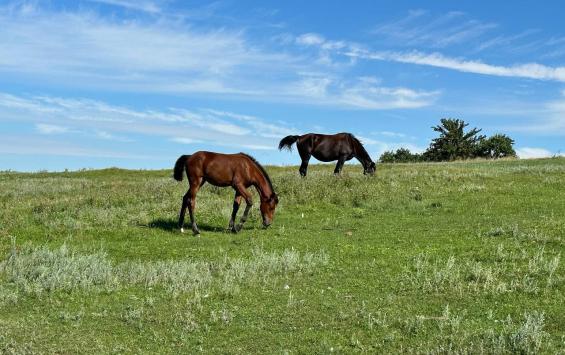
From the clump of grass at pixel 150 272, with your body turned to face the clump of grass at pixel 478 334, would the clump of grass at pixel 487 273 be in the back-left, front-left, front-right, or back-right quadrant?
front-left

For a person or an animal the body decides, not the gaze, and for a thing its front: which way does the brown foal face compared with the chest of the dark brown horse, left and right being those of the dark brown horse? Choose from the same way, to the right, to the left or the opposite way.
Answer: the same way

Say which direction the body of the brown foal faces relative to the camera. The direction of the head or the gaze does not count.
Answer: to the viewer's right

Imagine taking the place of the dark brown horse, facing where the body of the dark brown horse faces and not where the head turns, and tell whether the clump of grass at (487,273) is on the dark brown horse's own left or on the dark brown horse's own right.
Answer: on the dark brown horse's own right

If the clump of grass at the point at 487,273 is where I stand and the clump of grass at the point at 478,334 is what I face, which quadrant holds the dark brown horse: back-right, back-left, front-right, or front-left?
back-right

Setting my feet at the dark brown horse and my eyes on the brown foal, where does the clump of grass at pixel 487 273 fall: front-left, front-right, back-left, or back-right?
front-left

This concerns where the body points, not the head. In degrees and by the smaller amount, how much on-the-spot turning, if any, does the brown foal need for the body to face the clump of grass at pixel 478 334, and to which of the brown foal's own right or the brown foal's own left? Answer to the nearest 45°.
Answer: approximately 90° to the brown foal's own right

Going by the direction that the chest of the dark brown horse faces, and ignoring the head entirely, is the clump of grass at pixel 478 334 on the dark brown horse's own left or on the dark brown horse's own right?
on the dark brown horse's own right

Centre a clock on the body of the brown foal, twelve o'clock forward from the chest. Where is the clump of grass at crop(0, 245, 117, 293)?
The clump of grass is roughly at 4 o'clock from the brown foal.

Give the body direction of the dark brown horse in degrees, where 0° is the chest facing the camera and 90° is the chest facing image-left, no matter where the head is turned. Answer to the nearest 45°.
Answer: approximately 270°

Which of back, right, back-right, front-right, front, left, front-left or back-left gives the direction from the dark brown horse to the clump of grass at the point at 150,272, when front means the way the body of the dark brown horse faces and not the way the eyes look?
right

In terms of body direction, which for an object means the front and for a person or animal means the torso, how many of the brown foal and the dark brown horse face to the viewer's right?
2

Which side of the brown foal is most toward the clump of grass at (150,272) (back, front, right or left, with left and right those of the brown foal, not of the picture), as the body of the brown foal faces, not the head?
right
